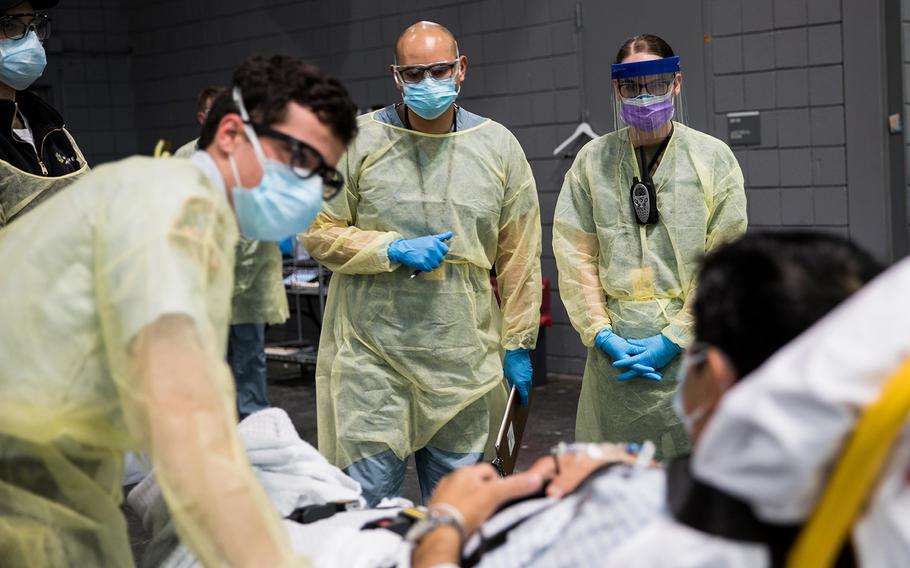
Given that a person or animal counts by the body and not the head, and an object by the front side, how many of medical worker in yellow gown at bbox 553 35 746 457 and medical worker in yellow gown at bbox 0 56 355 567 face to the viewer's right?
1

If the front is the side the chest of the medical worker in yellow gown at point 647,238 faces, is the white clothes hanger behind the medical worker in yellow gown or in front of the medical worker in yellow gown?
behind

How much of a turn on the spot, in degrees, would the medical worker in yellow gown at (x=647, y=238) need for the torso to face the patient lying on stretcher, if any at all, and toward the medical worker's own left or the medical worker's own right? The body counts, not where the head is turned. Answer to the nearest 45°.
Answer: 0° — they already face them

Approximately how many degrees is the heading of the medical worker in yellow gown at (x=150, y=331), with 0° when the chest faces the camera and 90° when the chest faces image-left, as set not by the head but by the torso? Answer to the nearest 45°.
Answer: approximately 270°

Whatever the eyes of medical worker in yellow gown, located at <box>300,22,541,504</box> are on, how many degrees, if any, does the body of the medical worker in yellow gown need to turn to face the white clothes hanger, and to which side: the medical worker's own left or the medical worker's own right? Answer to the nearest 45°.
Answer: approximately 180°
